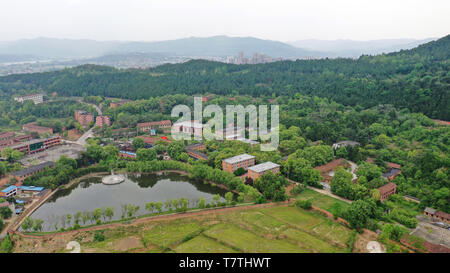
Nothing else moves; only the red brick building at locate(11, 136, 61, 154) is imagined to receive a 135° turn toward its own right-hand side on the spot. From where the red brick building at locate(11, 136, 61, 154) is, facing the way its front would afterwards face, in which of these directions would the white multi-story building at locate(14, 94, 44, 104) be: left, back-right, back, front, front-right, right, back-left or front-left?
right

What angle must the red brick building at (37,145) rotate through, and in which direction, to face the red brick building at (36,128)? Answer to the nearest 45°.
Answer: approximately 135° to its left

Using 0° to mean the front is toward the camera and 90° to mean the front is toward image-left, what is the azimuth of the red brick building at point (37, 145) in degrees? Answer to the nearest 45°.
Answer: approximately 315°

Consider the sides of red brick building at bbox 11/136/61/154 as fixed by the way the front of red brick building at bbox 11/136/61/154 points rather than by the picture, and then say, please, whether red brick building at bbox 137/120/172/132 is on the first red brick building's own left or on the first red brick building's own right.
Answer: on the first red brick building's own left

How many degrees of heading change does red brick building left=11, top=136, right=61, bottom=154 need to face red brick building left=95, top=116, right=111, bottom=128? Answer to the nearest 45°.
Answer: approximately 90° to its left
